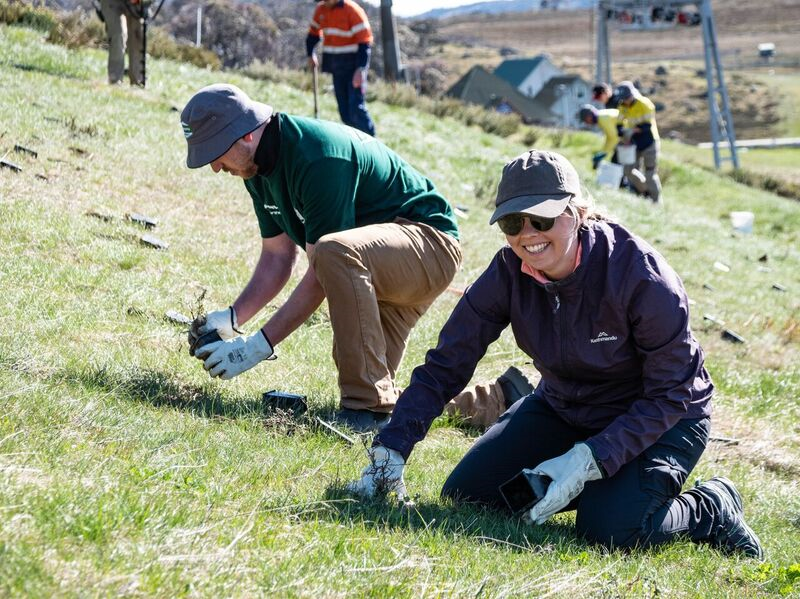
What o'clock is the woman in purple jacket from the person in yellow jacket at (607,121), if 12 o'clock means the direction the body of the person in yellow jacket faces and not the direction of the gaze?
The woman in purple jacket is roughly at 9 o'clock from the person in yellow jacket.

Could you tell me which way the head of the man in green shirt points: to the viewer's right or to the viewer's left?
to the viewer's left

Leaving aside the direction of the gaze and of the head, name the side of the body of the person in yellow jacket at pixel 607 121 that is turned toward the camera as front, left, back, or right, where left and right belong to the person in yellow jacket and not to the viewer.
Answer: left

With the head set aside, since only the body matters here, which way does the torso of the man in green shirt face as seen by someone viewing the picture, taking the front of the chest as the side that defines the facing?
to the viewer's left

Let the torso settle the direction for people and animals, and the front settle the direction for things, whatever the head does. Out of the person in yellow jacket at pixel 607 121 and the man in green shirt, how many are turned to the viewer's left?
2

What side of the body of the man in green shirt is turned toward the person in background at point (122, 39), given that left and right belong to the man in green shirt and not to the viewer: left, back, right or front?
right

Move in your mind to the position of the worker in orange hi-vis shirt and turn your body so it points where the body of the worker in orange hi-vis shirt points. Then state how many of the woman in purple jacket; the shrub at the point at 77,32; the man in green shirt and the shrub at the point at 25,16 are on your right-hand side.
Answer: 2

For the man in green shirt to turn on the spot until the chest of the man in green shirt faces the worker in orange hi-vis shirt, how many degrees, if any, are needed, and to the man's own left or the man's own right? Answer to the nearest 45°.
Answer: approximately 90° to the man's own right

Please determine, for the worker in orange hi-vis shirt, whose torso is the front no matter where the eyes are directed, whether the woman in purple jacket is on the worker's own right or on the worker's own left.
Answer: on the worker's own left

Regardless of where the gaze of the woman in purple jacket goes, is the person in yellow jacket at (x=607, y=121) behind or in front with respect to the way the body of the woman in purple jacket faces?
behind
